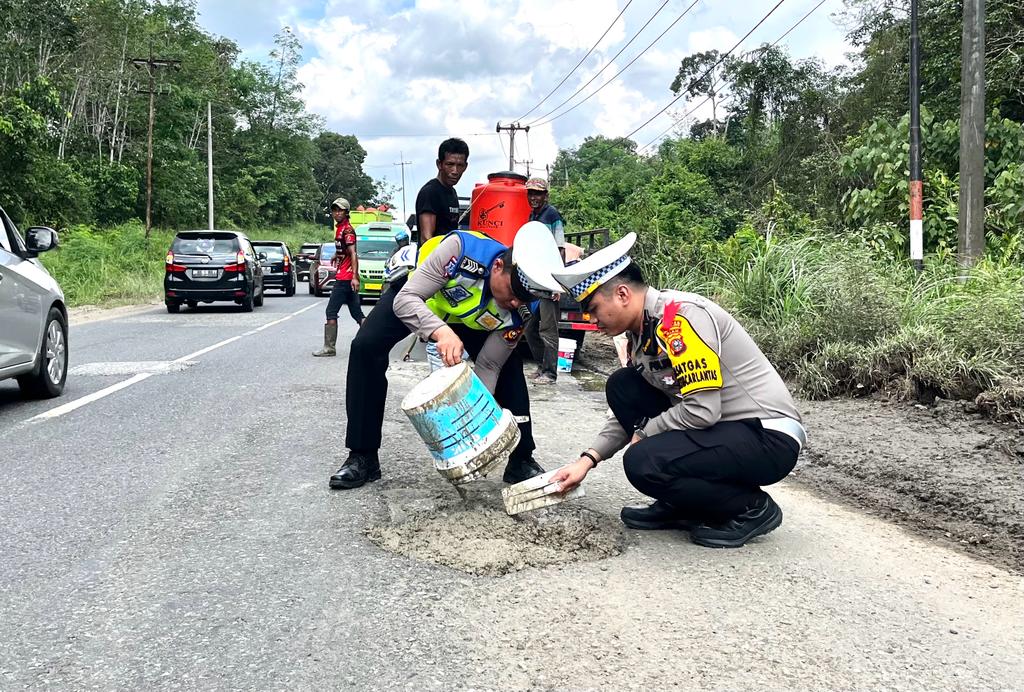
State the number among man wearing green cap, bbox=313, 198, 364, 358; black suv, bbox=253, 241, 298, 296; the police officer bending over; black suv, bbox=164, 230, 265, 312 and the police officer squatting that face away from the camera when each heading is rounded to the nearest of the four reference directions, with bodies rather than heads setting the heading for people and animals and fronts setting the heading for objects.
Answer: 2

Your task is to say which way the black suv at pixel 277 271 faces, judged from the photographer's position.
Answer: facing away from the viewer

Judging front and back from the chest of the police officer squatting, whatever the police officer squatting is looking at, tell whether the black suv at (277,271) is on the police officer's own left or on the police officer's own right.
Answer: on the police officer's own right

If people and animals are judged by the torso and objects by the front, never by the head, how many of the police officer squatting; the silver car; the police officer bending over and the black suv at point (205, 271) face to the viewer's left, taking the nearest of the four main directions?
1

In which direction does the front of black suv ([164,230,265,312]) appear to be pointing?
away from the camera

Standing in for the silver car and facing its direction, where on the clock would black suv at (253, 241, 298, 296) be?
The black suv is roughly at 11 o'clock from the silver car.

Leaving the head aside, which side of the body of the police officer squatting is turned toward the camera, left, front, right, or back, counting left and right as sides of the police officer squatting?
left

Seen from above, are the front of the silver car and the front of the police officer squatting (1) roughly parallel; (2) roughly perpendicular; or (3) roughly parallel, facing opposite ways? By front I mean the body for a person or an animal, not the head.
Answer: roughly perpendicular

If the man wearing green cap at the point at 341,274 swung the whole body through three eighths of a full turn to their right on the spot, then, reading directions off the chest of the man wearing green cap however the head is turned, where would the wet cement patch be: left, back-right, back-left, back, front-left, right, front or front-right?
back

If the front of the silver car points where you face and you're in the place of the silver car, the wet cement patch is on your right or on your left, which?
on your right

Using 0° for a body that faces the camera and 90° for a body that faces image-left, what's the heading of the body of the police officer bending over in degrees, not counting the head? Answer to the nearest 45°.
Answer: approximately 315°

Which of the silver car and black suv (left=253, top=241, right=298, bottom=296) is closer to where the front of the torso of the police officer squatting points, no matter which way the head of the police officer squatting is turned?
the silver car

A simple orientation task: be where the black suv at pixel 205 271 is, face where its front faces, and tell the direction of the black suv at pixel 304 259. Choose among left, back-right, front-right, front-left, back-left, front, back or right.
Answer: front

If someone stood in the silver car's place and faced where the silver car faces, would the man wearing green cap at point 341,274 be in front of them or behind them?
in front

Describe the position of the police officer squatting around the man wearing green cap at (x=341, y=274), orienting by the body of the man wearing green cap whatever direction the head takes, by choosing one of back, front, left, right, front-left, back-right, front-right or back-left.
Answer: front-left

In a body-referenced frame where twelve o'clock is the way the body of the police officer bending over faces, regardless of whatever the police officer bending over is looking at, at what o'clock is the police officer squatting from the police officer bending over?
The police officer squatting is roughly at 12 o'clock from the police officer bending over.

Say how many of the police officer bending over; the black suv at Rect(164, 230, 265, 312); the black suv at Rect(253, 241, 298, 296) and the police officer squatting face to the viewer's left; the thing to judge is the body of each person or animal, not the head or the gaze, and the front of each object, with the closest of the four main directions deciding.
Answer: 1
